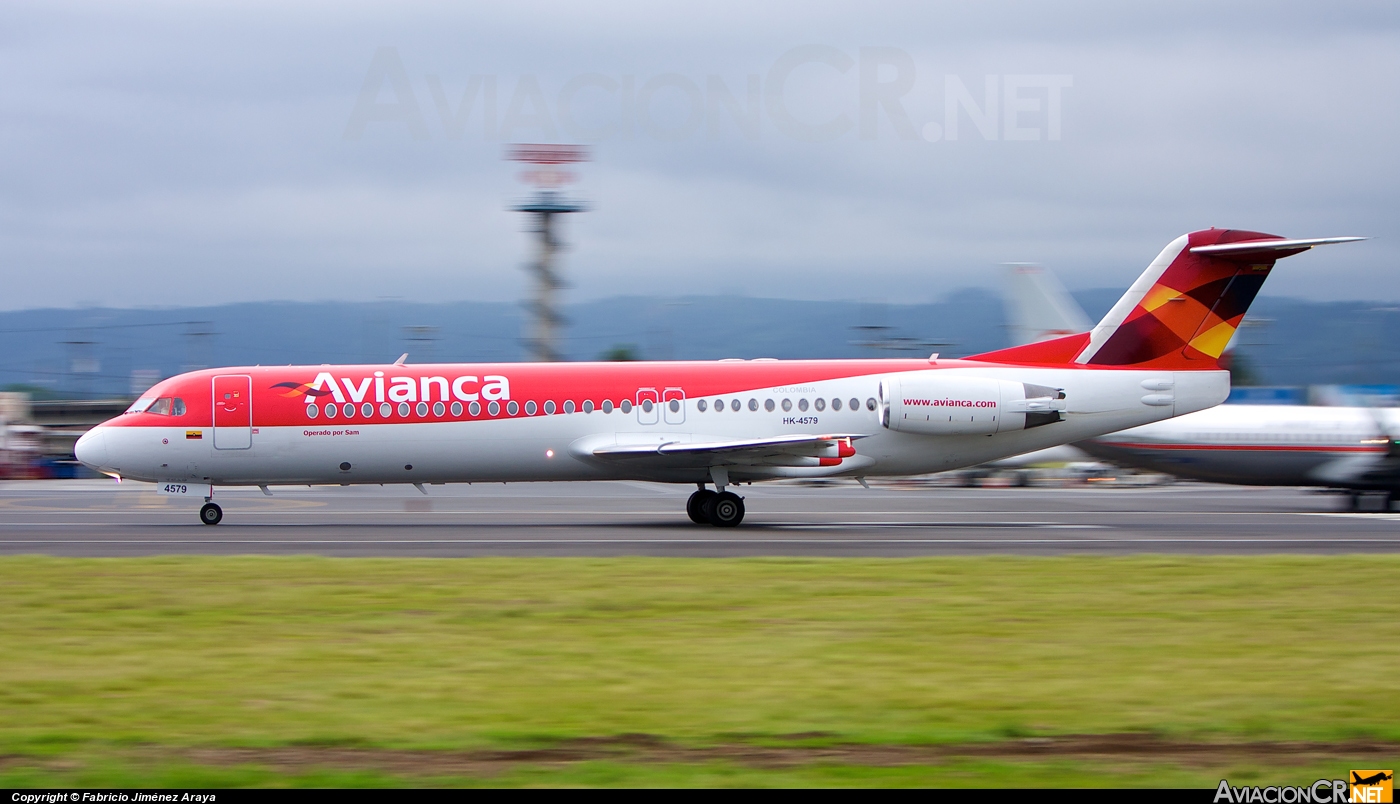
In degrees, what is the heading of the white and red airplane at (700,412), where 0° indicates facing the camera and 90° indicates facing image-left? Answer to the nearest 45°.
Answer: approximately 90°

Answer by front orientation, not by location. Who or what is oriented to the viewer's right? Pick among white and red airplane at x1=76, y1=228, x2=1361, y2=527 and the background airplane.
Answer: the background airplane

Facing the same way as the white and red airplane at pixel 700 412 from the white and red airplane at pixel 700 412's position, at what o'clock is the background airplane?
The background airplane is roughly at 5 o'clock from the white and red airplane.

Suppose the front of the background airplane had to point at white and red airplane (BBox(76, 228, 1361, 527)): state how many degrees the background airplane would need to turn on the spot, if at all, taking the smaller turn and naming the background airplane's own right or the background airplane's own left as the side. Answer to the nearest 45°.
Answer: approximately 135° to the background airplane's own right

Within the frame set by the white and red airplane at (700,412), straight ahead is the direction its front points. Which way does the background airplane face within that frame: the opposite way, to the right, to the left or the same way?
the opposite way

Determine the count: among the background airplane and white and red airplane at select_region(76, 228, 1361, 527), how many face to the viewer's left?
1

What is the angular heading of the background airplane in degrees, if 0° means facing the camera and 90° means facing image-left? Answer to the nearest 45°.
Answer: approximately 270°
